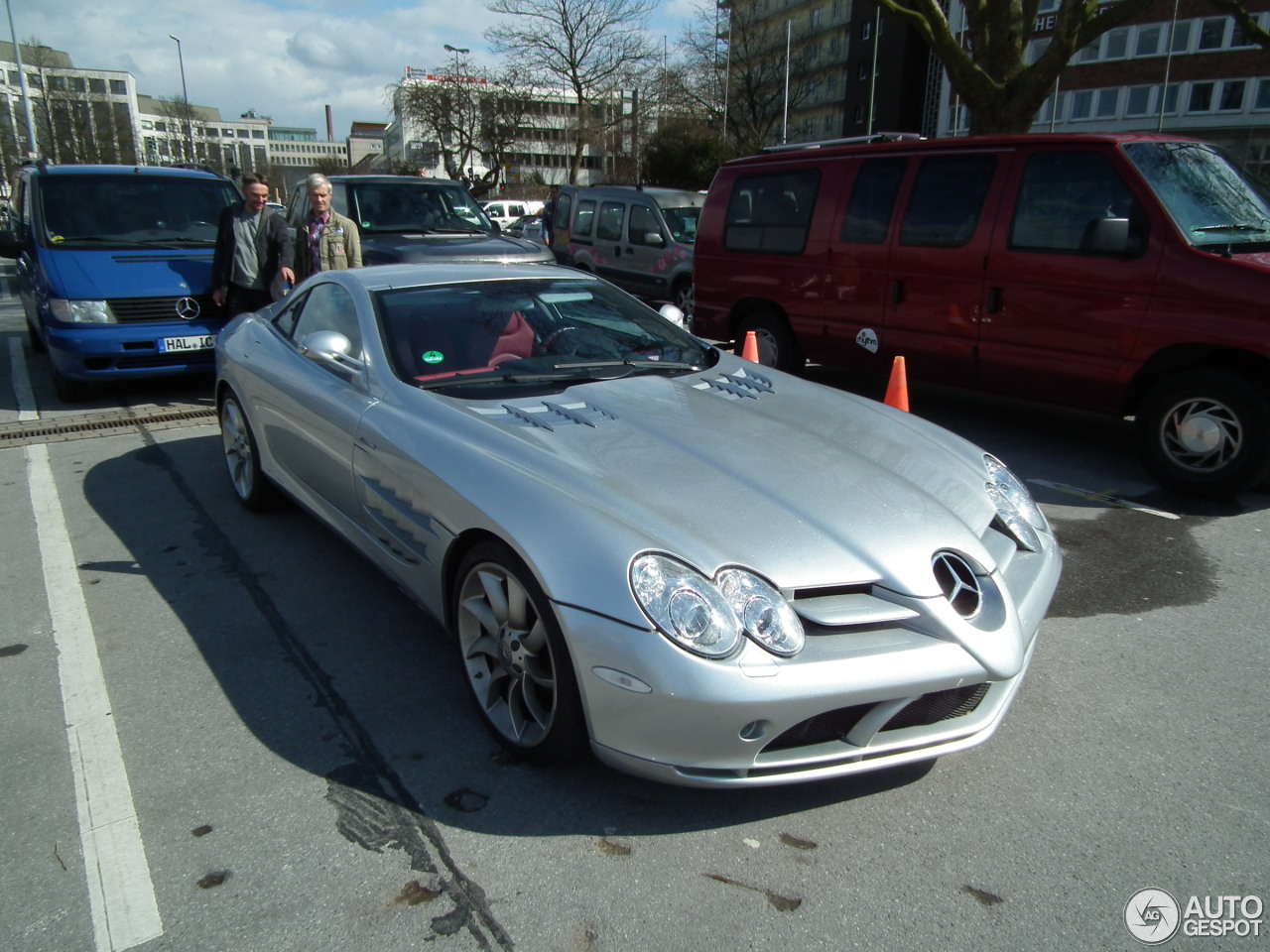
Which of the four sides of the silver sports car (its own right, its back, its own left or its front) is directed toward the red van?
left

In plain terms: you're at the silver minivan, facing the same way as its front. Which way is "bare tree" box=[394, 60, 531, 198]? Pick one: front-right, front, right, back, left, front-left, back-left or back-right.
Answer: back-left

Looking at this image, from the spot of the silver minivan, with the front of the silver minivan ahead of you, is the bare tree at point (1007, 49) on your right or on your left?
on your left

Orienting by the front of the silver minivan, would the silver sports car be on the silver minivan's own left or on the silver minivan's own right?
on the silver minivan's own right

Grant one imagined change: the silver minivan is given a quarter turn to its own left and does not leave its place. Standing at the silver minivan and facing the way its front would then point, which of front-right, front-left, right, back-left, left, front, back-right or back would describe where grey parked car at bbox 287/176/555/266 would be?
back

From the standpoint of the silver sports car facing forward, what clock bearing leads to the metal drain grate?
The metal drain grate is roughly at 6 o'clock from the silver sports car.

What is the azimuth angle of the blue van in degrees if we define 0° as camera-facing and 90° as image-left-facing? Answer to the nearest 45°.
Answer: approximately 0°

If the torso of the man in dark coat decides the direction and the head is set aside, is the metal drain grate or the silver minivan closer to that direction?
the metal drain grate

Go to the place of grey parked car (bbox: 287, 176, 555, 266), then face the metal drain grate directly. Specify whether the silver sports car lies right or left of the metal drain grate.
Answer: left

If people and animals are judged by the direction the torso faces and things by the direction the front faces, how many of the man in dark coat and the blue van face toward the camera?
2
